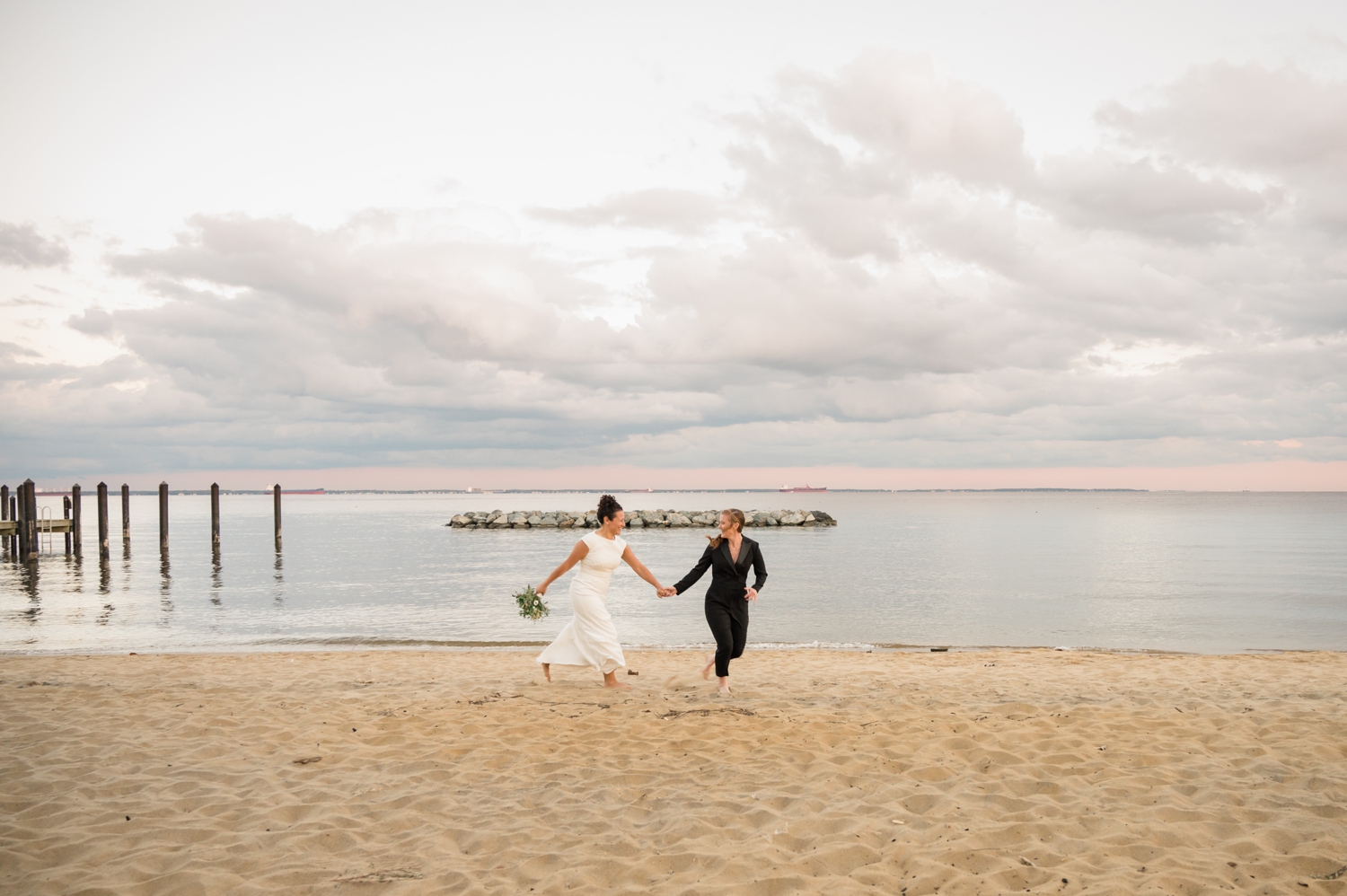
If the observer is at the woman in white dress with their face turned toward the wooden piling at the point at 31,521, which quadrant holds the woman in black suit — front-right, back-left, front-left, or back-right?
back-right

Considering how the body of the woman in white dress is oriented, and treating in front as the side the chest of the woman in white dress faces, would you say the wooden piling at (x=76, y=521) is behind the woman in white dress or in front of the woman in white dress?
behind

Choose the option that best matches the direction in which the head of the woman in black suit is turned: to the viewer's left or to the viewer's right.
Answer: to the viewer's left

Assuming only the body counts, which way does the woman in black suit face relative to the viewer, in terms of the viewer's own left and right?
facing the viewer

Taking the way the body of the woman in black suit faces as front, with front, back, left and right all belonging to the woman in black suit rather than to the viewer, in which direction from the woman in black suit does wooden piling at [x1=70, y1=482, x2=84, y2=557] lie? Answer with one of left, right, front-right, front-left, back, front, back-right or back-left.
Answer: back-right

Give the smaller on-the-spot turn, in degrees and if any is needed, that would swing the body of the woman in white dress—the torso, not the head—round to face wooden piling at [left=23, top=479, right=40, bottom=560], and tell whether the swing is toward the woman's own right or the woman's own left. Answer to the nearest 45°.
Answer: approximately 180°

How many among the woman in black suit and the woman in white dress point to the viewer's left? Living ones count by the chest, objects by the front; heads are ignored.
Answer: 0

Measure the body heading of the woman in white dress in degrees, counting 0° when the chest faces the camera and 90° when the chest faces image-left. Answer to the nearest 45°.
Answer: approximately 315°

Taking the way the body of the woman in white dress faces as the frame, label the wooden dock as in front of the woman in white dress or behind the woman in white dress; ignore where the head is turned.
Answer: behind

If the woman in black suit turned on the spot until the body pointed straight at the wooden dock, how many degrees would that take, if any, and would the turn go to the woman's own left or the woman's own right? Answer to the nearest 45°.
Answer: approximately 135° to the woman's own right

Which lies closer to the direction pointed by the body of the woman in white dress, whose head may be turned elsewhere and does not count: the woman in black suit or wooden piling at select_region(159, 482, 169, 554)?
the woman in black suit

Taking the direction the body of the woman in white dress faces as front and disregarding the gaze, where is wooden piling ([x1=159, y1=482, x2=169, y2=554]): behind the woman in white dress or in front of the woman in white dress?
behind
